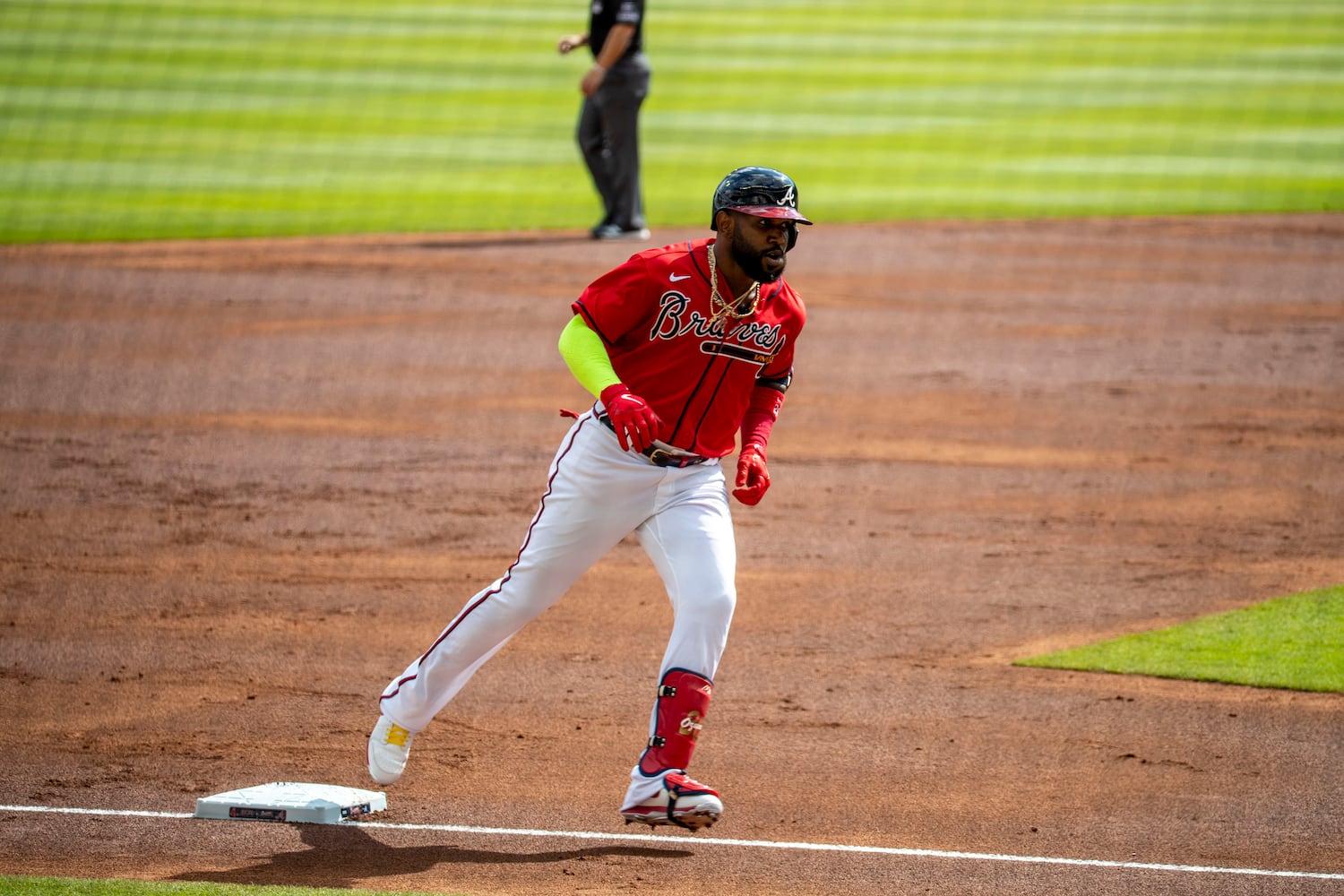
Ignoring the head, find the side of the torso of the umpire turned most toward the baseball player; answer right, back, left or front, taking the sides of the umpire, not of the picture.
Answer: left

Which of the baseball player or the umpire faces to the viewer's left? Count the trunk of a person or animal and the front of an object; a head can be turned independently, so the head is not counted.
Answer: the umpire

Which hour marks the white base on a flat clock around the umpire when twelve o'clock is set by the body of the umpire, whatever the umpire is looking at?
The white base is roughly at 9 o'clock from the umpire.

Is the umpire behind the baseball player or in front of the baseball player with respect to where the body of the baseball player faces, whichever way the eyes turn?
behind

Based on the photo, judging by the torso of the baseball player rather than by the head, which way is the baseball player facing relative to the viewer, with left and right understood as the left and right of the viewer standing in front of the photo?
facing the viewer and to the right of the viewer

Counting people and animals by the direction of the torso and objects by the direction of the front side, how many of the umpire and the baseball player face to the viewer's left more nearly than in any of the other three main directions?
1

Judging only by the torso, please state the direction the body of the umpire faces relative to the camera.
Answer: to the viewer's left
